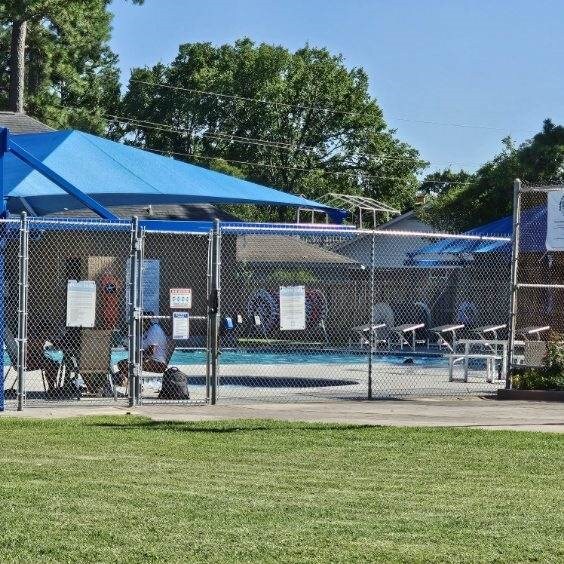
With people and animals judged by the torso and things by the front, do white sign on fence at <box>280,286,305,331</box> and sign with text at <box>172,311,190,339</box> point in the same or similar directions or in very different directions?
same or similar directions

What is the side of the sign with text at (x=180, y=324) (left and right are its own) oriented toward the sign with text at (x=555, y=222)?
left

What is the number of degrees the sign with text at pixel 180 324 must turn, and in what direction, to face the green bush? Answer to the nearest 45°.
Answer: approximately 90° to its left

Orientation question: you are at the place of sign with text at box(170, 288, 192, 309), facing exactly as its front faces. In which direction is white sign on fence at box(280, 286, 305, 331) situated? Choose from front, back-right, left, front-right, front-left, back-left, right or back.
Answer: left

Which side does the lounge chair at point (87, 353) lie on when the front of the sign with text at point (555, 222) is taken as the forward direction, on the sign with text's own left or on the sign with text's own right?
on the sign with text's own right

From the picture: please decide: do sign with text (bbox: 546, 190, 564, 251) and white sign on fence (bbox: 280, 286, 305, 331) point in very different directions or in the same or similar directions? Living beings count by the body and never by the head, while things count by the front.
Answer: same or similar directions

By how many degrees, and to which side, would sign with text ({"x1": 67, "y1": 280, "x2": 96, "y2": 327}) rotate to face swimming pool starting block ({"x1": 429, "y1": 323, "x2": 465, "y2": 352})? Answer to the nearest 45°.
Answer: approximately 135° to its left

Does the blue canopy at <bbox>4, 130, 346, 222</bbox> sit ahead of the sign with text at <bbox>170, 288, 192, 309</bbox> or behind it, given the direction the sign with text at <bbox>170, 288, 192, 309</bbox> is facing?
behind

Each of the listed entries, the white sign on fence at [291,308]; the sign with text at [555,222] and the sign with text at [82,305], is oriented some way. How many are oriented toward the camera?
3

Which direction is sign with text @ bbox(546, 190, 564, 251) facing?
toward the camera

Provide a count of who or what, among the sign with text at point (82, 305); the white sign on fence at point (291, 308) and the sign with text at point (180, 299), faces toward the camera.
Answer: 3

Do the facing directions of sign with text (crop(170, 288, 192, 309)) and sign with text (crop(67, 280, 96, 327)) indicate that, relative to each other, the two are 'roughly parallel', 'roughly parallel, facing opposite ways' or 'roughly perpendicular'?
roughly parallel

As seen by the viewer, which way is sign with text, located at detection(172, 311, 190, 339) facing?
toward the camera

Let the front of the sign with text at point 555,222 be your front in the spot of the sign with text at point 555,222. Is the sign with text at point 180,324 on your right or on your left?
on your right

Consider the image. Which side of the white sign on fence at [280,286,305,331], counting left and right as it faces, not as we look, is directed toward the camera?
front
